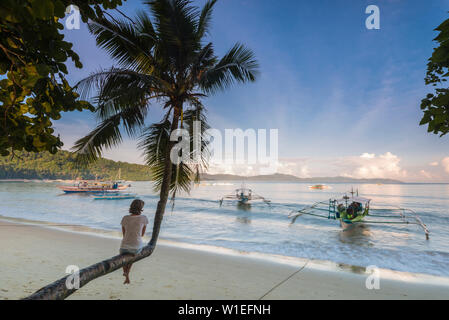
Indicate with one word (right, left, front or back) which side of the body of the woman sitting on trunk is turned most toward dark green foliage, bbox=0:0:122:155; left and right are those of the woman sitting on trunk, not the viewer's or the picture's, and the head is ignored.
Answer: back

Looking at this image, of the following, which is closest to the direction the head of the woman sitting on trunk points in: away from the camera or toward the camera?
away from the camera

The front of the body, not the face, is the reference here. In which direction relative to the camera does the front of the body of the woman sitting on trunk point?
away from the camera
